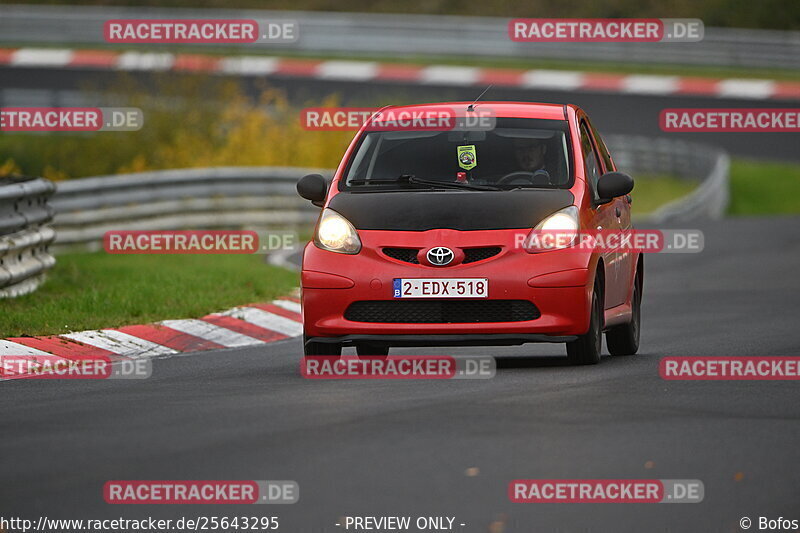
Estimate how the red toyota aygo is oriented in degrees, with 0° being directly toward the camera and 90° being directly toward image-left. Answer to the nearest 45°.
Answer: approximately 0°

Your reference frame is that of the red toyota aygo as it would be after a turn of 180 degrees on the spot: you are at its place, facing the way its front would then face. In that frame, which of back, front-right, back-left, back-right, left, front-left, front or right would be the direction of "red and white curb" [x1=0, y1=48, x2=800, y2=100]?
front

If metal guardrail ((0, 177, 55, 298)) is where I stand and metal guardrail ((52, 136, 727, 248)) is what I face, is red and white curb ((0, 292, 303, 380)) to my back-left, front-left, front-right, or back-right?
back-right

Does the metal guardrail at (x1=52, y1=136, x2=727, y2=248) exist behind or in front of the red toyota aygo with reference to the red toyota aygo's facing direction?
behind

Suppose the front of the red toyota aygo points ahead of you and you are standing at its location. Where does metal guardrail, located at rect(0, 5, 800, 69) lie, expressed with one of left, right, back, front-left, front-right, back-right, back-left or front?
back

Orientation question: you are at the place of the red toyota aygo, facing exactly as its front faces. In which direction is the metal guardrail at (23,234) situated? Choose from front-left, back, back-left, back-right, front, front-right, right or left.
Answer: back-right

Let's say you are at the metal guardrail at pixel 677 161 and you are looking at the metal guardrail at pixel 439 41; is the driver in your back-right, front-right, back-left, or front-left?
back-left

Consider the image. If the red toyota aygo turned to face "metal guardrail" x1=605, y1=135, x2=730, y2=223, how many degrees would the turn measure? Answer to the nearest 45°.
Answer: approximately 180°
